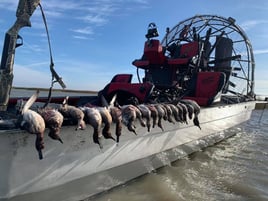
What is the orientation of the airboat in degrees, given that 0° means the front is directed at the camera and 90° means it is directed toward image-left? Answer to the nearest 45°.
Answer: approximately 45°
